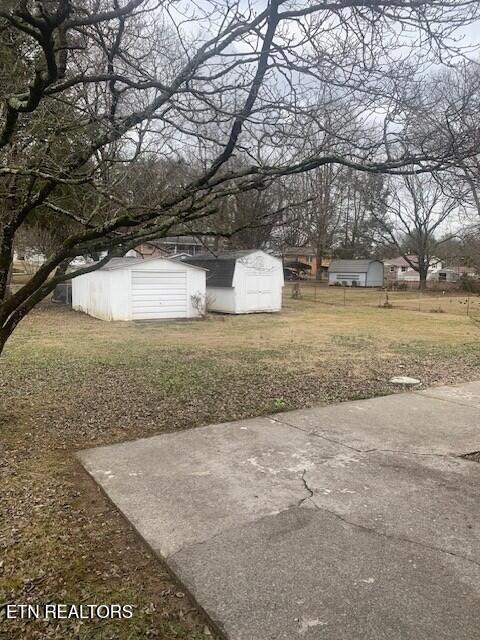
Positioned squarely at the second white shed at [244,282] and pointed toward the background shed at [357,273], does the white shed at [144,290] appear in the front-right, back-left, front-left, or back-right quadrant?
back-left

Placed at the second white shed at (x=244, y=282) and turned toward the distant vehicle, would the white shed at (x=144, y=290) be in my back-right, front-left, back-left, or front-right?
back-left

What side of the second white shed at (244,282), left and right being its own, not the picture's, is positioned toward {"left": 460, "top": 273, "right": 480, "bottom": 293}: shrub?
left

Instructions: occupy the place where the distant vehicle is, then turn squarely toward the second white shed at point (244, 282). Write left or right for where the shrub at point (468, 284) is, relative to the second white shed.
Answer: left

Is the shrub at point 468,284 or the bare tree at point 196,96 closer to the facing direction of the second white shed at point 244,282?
the bare tree

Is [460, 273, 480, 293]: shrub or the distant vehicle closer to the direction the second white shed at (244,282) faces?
the shrub

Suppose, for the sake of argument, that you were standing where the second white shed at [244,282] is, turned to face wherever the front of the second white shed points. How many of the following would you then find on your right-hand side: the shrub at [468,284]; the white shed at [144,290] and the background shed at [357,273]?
1

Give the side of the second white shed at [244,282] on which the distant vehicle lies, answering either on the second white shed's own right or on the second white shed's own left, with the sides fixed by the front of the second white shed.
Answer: on the second white shed's own left

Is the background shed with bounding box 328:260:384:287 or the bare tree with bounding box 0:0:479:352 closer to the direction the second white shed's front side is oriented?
the bare tree

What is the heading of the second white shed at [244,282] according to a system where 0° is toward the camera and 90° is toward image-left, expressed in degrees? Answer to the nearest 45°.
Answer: approximately 315°

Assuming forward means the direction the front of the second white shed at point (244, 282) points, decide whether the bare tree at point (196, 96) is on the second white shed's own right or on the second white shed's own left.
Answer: on the second white shed's own right
